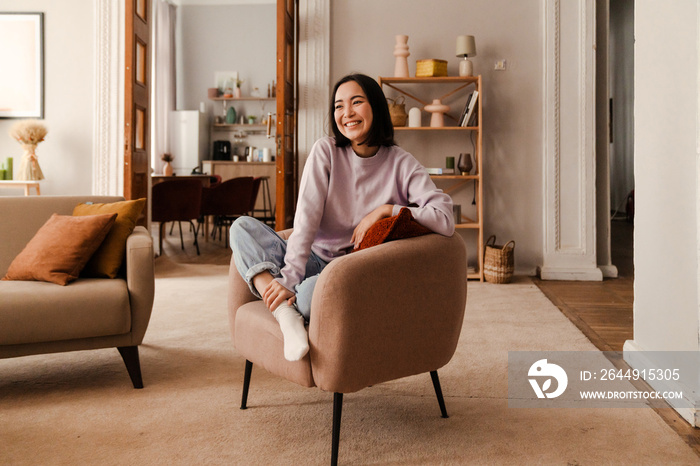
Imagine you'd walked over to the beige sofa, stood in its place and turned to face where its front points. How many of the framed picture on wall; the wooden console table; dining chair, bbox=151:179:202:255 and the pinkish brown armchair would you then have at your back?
3

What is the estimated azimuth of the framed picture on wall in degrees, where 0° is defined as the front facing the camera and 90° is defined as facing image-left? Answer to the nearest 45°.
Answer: approximately 0°

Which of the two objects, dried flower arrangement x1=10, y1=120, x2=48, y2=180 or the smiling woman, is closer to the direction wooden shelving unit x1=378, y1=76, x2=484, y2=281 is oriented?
the smiling woman

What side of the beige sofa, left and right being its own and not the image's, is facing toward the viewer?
front

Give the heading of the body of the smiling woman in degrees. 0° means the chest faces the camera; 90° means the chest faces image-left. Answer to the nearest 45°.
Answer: approximately 45°

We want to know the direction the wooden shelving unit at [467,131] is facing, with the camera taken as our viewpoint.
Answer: facing the viewer
